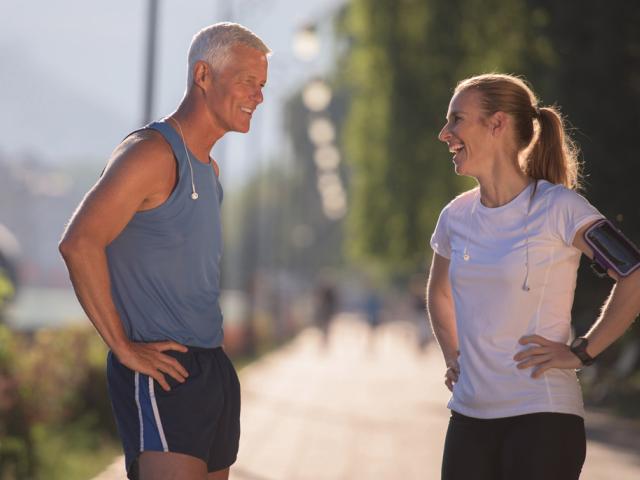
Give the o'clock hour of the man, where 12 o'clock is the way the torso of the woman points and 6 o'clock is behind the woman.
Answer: The man is roughly at 1 o'clock from the woman.

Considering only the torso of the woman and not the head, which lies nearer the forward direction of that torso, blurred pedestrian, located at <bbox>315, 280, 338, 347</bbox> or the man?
the man

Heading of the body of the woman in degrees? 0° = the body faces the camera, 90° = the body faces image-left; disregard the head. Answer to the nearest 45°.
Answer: approximately 45°

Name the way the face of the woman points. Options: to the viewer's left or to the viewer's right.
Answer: to the viewer's left

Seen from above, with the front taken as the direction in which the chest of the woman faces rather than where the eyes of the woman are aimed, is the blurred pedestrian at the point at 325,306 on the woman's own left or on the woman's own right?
on the woman's own right
